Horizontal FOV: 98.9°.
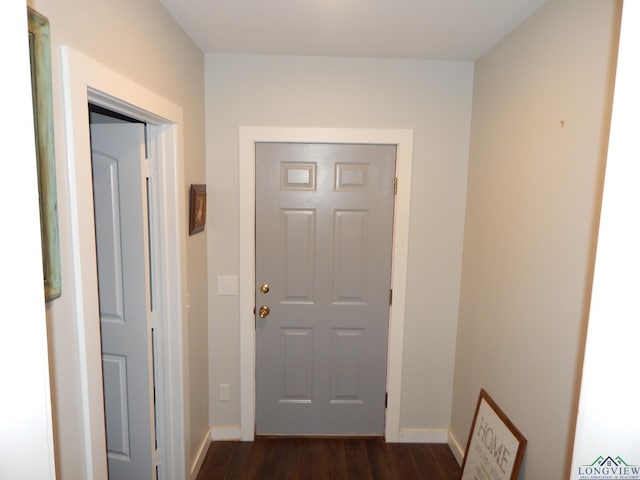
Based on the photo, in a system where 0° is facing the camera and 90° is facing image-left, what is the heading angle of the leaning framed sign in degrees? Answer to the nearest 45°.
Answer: approximately 45°

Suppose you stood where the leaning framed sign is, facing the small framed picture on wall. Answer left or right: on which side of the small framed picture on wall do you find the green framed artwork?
left

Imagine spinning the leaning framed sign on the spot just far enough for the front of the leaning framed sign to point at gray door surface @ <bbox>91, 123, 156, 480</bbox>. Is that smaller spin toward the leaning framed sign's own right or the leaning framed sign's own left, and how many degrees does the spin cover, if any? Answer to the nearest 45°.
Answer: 0° — it already faces it
